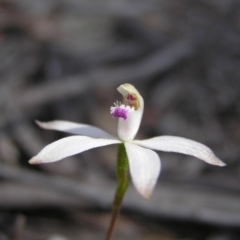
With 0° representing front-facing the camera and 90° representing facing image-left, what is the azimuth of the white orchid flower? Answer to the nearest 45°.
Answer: approximately 45°
